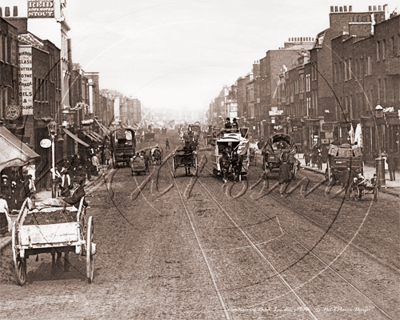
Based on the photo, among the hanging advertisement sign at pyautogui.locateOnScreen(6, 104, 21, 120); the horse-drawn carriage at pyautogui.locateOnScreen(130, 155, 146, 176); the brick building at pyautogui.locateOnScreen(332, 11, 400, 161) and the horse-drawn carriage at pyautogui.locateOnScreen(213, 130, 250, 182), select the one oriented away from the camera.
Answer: the horse-drawn carriage at pyautogui.locateOnScreen(130, 155, 146, 176)

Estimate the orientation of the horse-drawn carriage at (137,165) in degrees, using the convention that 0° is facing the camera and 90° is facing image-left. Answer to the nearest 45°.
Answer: approximately 180°

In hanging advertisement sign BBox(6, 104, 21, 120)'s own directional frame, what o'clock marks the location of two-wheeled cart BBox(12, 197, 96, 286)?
The two-wheeled cart is roughly at 12 o'clock from the hanging advertisement sign.

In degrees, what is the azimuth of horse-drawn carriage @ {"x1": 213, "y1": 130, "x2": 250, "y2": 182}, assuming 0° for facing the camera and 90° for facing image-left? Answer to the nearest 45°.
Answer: approximately 0°

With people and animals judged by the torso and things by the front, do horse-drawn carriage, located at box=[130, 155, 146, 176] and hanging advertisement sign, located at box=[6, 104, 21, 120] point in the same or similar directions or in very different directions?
very different directions
